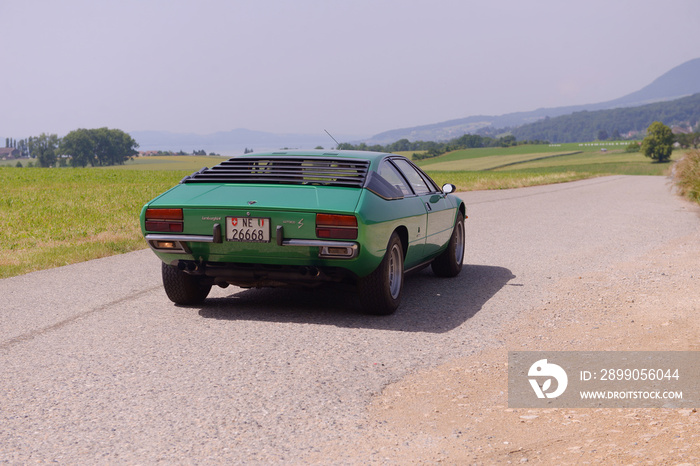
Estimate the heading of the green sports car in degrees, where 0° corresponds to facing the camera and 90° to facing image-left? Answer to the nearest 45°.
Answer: approximately 225°
